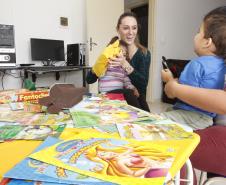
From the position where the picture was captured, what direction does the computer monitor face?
facing the viewer

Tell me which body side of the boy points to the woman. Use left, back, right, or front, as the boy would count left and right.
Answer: front

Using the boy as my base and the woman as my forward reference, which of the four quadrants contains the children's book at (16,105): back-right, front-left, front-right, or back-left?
front-left

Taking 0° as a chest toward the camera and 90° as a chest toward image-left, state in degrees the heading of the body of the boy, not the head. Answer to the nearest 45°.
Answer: approximately 135°

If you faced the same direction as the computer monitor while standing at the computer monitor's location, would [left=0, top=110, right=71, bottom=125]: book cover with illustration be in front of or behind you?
in front

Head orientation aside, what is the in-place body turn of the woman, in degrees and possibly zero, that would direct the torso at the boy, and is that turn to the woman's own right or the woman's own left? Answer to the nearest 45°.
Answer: approximately 45° to the woman's own left

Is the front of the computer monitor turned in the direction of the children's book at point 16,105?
yes

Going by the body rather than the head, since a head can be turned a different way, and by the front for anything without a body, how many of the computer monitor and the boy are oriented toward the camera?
1

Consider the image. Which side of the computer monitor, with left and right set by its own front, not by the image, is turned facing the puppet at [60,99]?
front

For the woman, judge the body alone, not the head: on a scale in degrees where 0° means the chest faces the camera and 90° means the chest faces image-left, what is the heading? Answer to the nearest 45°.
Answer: approximately 45°

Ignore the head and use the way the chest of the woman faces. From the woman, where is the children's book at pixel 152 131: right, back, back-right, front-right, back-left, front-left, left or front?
front-left

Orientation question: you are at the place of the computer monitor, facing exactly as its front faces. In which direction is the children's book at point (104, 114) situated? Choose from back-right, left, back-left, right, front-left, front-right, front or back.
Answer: front

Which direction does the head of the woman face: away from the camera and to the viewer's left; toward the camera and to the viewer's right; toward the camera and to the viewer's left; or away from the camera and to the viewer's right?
toward the camera and to the viewer's right

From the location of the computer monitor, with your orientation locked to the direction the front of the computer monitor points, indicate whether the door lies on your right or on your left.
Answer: on your left
